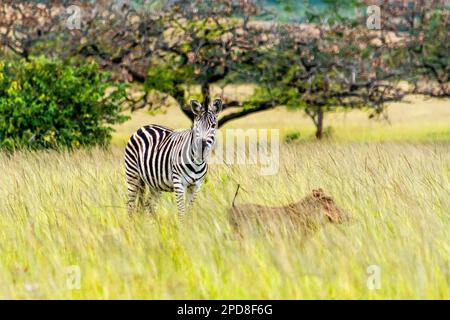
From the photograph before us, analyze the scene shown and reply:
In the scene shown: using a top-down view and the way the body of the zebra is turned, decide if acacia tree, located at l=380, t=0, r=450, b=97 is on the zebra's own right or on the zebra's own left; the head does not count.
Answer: on the zebra's own left

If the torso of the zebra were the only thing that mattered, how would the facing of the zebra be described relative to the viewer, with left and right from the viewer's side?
facing the viewer and to the right of the viewer

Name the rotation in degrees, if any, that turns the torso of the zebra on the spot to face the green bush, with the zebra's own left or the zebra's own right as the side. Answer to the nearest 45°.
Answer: approximately 135° to the zebra's own left

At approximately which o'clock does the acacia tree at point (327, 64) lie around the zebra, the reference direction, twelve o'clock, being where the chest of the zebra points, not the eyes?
The acacia tree is roughly at 8 o'clock from the zebra.

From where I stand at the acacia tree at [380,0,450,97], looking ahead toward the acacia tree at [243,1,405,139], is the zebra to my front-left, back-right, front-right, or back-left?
front-left

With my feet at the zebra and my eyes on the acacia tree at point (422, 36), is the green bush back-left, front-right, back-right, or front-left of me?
front-left

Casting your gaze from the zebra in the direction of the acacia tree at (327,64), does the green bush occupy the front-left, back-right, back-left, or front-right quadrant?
front-left

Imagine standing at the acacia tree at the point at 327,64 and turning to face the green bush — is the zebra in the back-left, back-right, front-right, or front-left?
front-left
